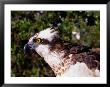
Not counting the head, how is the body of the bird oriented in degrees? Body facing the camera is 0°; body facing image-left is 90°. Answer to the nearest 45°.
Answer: approximately 90°
